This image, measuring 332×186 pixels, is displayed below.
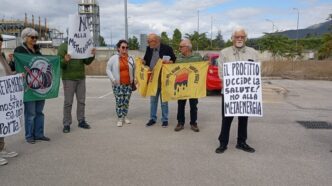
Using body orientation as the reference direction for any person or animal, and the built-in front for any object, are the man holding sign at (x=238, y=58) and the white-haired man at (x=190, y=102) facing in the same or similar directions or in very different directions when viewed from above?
same or similar directions

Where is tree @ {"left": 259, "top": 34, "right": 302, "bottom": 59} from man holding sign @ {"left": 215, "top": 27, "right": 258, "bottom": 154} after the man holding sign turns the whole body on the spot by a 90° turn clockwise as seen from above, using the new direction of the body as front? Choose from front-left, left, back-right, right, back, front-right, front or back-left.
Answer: right

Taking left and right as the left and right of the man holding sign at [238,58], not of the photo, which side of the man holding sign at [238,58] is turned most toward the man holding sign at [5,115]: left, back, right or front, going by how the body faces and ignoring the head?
right

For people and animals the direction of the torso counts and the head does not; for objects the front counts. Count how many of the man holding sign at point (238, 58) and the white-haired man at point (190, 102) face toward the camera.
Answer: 2

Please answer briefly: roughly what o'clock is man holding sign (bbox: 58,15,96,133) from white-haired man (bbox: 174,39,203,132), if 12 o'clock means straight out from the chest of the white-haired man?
The man holding sign is roughly at 3 o'clock from the white-haired man.

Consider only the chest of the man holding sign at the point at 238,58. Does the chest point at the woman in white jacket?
no

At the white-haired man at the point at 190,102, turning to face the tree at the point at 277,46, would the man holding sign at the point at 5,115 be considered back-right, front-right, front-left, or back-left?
back-left

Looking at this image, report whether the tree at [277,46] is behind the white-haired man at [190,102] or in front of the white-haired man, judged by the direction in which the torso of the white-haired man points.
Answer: behind

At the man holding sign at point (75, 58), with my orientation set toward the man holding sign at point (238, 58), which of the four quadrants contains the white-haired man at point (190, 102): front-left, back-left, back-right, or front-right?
front-left

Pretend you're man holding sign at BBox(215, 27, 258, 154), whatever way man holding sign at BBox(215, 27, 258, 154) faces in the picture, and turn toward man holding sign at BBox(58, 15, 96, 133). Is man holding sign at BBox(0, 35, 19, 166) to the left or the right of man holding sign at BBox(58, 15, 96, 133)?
left

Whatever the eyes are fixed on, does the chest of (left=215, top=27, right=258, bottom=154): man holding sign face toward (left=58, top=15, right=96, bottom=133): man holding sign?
no

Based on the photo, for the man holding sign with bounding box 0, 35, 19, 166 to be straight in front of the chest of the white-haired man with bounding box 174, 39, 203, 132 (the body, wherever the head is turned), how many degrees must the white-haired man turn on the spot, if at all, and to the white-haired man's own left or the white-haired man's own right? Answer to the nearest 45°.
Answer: approximately 45° to the white-haired man's own right

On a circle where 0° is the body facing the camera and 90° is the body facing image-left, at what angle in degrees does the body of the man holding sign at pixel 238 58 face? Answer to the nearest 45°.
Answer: approximately 0°

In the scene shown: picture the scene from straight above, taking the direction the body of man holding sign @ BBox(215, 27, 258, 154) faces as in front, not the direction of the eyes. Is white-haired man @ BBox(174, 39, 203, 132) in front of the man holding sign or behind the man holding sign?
behind

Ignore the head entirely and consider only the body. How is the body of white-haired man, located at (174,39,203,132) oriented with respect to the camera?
toward the camera

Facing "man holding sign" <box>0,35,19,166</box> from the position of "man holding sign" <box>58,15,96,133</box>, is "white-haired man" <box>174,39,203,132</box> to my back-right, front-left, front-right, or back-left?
back-left

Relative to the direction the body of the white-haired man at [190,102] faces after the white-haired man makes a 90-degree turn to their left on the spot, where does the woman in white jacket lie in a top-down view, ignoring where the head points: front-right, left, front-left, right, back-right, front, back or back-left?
back

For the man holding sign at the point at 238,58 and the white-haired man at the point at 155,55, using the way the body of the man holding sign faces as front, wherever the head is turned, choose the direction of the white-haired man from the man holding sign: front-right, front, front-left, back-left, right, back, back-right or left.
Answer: back-right
